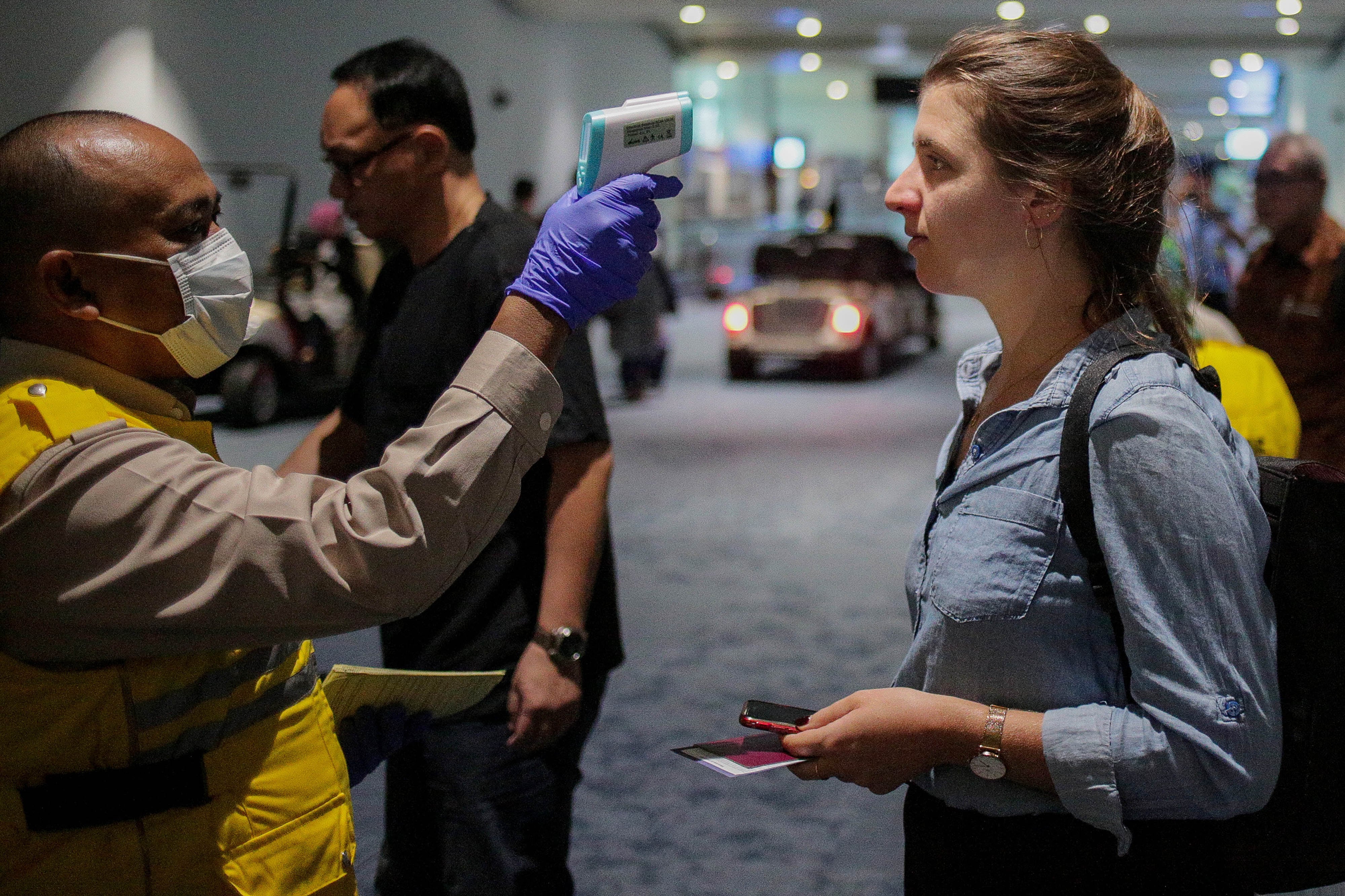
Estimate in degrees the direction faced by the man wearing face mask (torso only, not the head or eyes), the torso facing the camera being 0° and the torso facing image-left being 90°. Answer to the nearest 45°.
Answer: approximately 270°

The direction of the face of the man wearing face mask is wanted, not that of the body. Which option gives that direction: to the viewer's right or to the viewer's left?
to the viewer's right

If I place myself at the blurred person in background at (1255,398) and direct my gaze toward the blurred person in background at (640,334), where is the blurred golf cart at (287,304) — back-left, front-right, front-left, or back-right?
front-left

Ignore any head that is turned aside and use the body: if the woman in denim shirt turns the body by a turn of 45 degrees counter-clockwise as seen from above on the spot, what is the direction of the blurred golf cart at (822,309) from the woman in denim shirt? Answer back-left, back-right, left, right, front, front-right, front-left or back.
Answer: back-right

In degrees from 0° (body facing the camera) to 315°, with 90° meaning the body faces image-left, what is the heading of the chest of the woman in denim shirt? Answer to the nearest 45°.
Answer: approximately 90°

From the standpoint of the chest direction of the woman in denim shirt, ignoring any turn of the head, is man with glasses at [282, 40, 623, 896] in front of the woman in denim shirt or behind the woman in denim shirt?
in front

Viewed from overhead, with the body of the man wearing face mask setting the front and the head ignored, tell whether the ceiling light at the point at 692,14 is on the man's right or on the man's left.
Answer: on the man's left

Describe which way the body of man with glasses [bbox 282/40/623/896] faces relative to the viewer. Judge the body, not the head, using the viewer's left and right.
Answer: facing the viewer and to the left of the viewer

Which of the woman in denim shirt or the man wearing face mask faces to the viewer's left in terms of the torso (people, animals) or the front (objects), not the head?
the woman in denim shirt

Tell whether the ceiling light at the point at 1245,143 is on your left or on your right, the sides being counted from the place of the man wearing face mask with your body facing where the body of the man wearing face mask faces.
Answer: on your left

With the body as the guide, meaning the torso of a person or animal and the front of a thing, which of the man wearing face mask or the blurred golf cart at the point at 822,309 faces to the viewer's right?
the man wearing face mask
